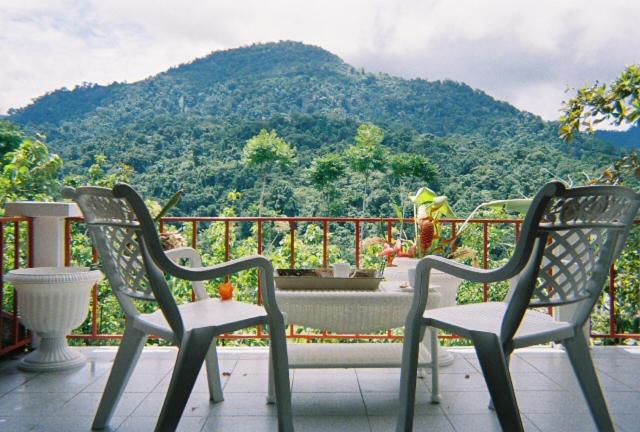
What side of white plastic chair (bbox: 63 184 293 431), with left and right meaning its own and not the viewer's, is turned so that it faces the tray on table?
front

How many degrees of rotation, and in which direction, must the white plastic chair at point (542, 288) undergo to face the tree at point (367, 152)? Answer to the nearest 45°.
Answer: approximately 45° to its right

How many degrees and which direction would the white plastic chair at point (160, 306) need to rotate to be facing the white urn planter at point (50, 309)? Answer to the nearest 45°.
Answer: approximately 90° to its left

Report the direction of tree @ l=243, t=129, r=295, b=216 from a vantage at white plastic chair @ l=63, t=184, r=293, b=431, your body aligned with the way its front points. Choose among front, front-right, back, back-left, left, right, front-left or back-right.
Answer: front-left

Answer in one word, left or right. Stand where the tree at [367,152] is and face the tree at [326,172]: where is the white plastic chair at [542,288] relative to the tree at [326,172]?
left

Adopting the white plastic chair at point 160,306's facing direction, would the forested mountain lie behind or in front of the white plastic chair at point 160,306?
in front

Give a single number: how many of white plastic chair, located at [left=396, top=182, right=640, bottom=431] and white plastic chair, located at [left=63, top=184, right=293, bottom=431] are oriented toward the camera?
0

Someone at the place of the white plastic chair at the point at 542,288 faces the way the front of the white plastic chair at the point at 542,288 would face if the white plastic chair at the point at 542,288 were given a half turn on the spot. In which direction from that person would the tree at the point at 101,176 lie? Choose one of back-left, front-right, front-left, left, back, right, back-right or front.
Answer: back

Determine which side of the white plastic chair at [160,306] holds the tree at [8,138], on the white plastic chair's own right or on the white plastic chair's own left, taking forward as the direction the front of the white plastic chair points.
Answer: on the white plastic chair's own left

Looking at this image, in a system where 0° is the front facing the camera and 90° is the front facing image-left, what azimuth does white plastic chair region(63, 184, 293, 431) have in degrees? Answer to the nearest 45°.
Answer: approximately 225°

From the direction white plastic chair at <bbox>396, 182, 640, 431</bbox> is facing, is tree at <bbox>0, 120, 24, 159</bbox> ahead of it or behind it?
ahead

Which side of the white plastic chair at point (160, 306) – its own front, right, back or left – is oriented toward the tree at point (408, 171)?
front

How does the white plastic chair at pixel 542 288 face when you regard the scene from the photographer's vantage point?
facing away from the viewer and to the left of the viewer
